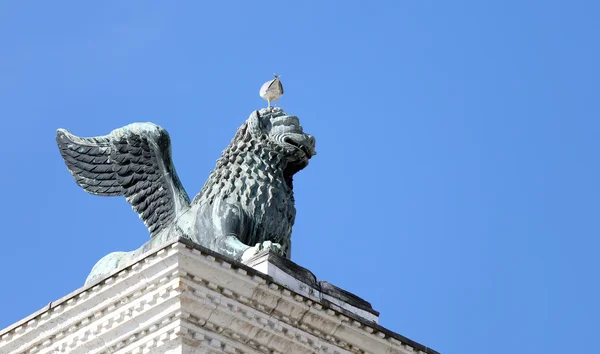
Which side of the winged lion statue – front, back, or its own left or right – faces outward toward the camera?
right
